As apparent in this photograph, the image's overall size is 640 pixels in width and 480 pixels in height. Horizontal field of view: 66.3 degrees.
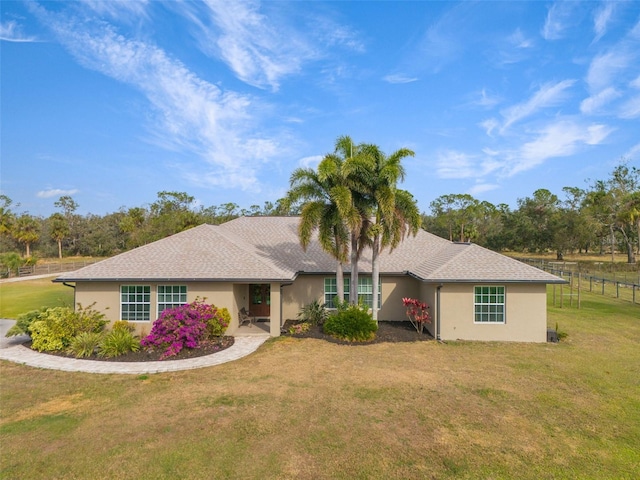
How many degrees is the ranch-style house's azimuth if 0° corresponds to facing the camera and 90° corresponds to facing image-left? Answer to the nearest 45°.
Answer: approximately 0°

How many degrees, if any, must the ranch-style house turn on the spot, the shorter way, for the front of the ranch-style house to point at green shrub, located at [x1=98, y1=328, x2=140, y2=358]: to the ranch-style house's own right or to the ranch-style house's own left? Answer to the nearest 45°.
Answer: approximately 45° to the ranch-style house's own right
